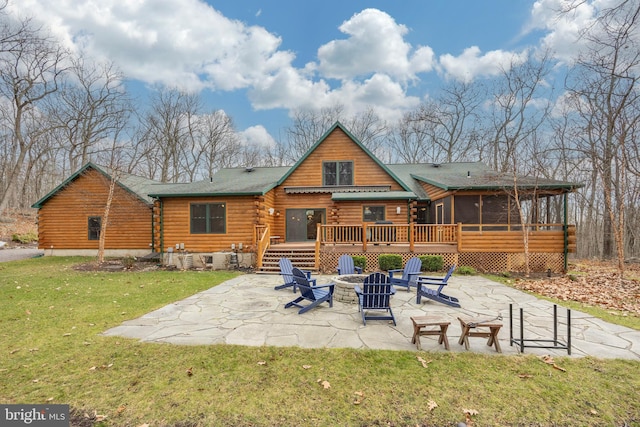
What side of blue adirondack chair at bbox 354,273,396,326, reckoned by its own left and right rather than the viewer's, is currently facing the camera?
back

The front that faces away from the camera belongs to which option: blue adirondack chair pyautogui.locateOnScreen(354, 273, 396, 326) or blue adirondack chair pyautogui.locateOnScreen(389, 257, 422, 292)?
blue adirondack chair pyautogui.locateOnScreen(354, 273, 396, 326)

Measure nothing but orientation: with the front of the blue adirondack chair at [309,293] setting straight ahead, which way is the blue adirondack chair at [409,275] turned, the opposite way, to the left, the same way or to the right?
the opposite way

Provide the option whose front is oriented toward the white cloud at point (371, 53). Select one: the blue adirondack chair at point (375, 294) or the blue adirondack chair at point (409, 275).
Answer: the blue adirondack chair at point (375, 294)

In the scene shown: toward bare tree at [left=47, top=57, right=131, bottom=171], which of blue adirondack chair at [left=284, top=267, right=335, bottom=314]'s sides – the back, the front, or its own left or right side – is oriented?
left

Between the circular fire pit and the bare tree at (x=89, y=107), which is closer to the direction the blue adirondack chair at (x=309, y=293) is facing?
the circular fire pit

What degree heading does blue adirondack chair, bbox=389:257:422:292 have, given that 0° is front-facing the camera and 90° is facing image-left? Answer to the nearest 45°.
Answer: approximately 45°

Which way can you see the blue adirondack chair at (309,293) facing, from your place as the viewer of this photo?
facing away from the viewer and to the right of the viewer

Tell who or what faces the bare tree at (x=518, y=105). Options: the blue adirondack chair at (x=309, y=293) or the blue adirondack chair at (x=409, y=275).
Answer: the blue adirondack chair at (x=309, y=293)

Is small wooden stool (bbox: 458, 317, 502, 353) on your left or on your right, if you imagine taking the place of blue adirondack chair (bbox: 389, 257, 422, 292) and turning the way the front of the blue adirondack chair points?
on your left
